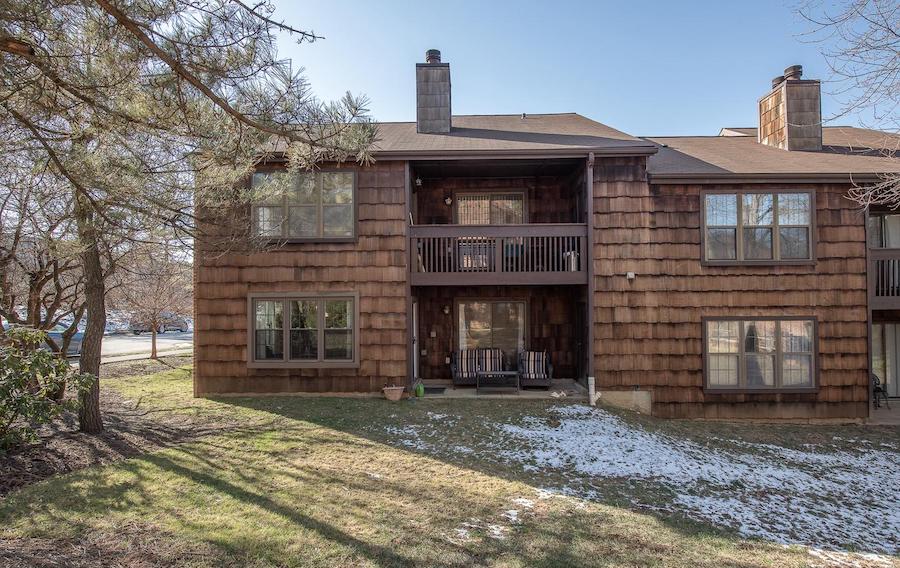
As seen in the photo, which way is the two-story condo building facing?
toward the camera

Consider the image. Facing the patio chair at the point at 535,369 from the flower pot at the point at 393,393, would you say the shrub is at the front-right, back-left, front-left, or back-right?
back-right

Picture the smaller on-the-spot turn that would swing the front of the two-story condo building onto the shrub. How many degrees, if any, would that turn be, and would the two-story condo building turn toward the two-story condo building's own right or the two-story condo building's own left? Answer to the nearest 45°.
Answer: approximately 45° to the two-story condo building's own right
